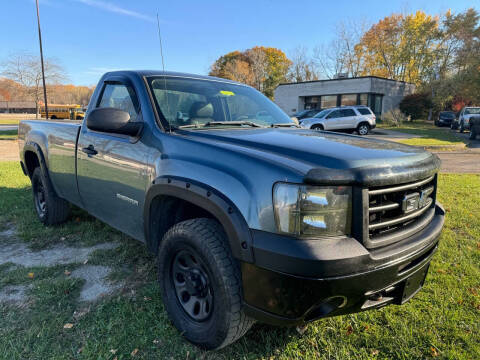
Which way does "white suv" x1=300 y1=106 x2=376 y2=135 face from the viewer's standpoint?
to the viewer's left

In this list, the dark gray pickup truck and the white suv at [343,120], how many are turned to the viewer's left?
1

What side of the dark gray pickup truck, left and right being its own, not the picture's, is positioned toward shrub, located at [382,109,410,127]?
left

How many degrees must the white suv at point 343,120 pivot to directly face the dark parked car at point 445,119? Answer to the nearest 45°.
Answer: approximately 135° to its right

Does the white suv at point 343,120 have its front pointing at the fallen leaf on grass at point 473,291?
no

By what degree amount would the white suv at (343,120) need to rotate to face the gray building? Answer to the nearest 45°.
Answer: approximately 90° to its right

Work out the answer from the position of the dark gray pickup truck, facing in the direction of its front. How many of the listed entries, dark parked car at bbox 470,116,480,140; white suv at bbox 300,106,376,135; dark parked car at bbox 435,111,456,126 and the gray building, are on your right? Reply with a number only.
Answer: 0

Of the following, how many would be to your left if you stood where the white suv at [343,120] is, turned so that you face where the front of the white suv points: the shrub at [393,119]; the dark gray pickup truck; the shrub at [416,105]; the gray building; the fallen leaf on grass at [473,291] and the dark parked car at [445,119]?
2

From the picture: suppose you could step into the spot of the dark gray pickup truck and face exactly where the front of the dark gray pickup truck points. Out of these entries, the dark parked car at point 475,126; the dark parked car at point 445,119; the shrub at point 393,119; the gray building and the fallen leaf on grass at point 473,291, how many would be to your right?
0

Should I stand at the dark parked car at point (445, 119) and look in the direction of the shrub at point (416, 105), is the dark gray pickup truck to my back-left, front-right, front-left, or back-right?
back-left

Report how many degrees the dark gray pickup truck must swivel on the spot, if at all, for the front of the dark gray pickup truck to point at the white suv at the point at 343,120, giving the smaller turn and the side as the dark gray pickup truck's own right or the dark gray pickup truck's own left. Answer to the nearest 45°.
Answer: approximately 135° to the dark gray pickup truck's own left

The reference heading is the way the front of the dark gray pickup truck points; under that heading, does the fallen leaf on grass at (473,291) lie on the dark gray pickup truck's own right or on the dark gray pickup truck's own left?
on the dark gray pickup truck's own left

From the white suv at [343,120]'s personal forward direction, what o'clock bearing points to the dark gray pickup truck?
The dark gray pickup truck is roughly at 9 o'clock from the white suv.
